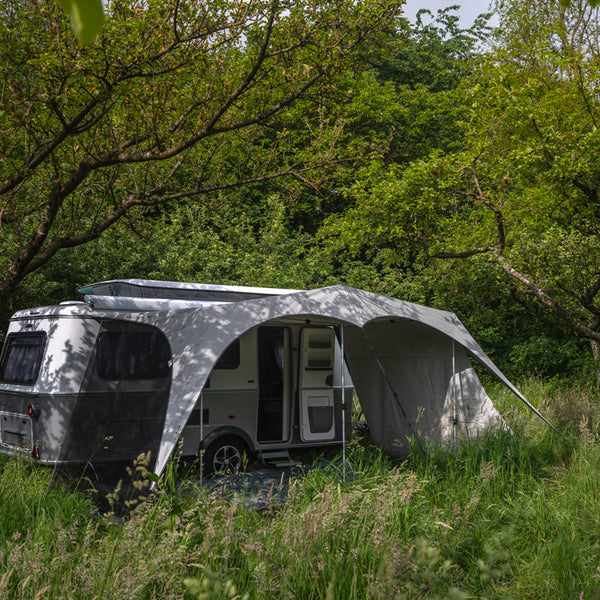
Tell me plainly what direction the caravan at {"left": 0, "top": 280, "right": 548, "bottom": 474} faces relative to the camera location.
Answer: facing away from the viewer and to the right of the viewer

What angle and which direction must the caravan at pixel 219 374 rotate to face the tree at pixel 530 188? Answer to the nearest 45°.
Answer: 0° — it already faces it
